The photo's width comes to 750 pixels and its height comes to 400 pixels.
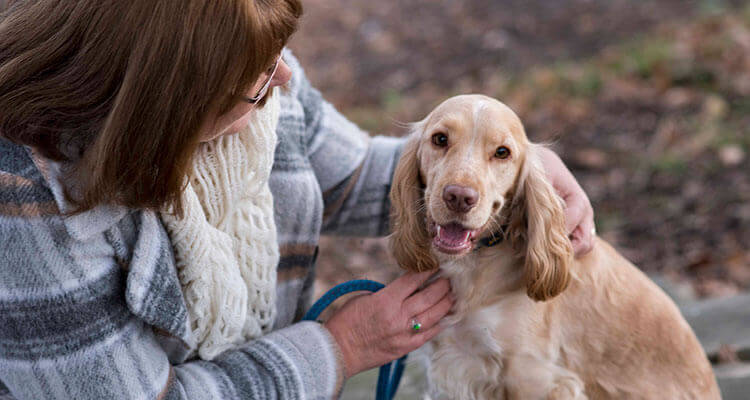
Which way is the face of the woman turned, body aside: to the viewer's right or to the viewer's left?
to the viewer's right

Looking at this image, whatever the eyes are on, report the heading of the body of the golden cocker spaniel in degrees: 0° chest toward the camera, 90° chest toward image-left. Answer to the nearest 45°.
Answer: approximately 45°

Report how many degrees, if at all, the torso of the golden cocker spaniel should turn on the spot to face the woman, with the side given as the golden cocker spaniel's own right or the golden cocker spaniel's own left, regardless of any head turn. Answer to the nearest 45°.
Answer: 0° — it already faces them
